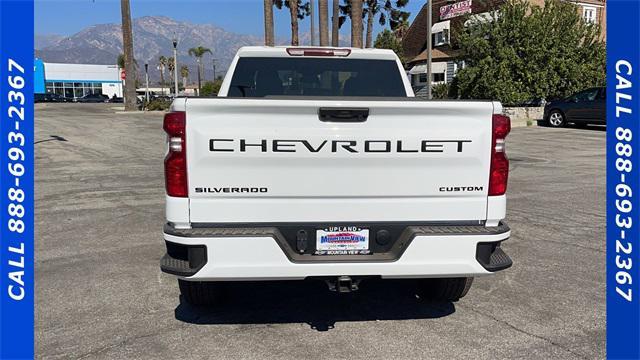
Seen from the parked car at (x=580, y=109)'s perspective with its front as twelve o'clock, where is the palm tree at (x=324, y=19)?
The palm tree is roughly at 12 o'clock from the parked car.

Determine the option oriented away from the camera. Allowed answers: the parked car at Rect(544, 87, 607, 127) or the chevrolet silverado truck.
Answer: the chevrolet silverado truck

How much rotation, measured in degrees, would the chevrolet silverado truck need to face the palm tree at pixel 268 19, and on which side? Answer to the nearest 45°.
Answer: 0° — it already faces it

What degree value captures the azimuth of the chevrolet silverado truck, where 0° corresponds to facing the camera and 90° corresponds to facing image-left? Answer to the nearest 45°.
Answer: approximately 180°

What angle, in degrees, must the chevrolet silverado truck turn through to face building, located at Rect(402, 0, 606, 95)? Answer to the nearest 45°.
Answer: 0° — it already faces it

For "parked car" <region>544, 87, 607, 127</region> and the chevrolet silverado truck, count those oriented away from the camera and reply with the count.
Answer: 1

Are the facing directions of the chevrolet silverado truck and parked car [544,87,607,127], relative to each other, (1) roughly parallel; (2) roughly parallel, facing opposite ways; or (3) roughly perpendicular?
roughly perpendicular

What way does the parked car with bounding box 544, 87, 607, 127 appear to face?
to the viewer's left
